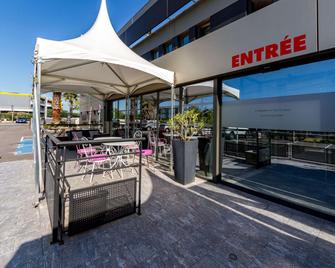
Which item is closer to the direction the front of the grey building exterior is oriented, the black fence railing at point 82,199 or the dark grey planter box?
the black fence railing

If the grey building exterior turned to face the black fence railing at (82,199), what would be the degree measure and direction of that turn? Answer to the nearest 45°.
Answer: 0° — it already faces it

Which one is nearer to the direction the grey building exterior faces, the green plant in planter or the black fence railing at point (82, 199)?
the black fence railing

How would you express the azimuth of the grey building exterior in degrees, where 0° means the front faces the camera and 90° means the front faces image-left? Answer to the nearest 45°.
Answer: approximately 45°

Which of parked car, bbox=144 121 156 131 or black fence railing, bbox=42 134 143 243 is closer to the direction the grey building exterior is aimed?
the black fence railing
